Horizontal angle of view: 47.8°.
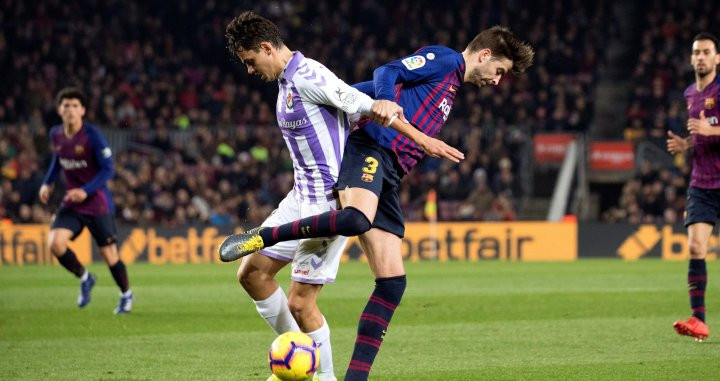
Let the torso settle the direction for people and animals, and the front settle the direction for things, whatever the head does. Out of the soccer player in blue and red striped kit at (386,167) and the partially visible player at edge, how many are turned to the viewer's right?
1

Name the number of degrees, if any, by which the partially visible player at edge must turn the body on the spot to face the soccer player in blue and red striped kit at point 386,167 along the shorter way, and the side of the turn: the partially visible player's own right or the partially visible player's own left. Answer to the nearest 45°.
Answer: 0° — they already face them

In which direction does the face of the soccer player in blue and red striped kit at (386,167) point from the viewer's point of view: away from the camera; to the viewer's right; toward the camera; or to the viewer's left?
to the viewer's right

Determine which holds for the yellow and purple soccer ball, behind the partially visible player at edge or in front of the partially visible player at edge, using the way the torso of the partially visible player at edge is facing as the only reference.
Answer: in front

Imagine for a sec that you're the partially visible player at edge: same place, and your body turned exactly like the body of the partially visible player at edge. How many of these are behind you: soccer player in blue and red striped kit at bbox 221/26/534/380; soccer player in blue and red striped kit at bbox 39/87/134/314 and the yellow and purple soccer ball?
0

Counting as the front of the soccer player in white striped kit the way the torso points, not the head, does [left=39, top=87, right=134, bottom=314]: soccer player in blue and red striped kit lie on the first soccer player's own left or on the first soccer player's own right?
on the first soccer player's own right

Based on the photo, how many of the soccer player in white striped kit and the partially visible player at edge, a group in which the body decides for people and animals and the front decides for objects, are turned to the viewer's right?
0

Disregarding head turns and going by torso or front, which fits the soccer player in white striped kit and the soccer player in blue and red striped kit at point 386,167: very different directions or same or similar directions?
very different directions

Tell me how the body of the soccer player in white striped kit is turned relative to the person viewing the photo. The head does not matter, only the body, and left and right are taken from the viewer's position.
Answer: facing to the left of the viewer

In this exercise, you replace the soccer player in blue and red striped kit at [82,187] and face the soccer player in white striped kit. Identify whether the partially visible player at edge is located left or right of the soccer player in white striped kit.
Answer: left

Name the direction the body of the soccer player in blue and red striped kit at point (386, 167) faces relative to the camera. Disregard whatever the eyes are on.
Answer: to the viewer's right

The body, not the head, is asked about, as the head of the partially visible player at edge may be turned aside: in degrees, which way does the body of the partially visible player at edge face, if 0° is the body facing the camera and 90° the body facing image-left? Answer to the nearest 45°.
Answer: approximately 45°

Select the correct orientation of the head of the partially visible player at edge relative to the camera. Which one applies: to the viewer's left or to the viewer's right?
to the viewer's left
